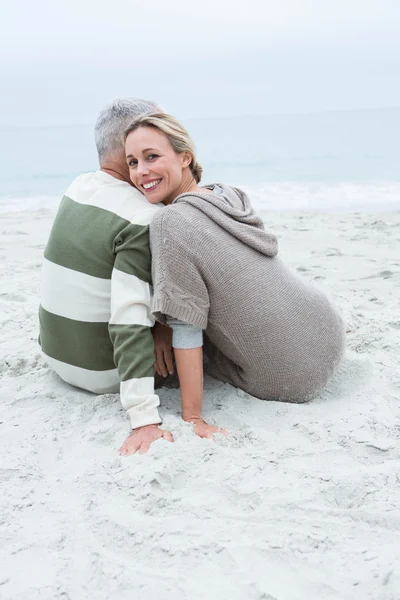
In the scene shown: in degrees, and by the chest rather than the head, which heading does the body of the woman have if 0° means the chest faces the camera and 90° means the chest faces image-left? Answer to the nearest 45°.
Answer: approximately 135°

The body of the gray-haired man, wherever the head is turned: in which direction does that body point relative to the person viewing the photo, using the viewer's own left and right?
facing away from the viewer and to the right of the viewer

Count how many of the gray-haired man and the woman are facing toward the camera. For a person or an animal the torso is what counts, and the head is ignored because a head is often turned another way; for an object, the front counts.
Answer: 0
